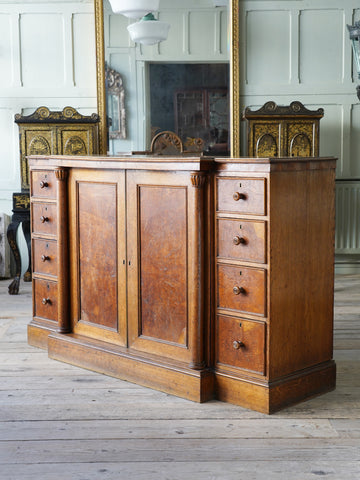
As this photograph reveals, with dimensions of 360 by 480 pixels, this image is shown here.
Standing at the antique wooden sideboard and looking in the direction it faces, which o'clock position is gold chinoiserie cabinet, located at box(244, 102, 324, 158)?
The gold chinoiserie cabinet is roughly at 5 o'clock from the antique wooden sideboard.

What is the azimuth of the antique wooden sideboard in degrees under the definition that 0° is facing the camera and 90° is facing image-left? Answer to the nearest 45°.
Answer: approximately 45°

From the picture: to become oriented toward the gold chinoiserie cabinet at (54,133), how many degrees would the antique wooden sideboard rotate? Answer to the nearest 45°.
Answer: approximately 135° to its right

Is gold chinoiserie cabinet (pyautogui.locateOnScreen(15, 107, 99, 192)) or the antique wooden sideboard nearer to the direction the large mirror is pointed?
the antique wooden sideboard

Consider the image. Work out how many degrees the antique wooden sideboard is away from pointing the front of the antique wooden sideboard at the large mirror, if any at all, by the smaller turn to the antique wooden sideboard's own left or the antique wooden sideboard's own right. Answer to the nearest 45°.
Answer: approximately 135° to the antique wooden sideboard's own right

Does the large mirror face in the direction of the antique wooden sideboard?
yes

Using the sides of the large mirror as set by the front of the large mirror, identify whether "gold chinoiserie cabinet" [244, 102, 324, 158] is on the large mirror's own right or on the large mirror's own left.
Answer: on the large mirror's own left

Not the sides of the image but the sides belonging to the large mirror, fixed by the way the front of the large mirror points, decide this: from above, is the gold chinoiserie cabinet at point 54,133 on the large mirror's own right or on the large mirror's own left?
on the large mirror's own right
